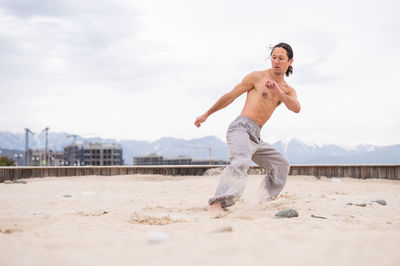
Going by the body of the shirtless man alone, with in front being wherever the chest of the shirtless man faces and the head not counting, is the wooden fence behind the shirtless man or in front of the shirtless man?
behind
